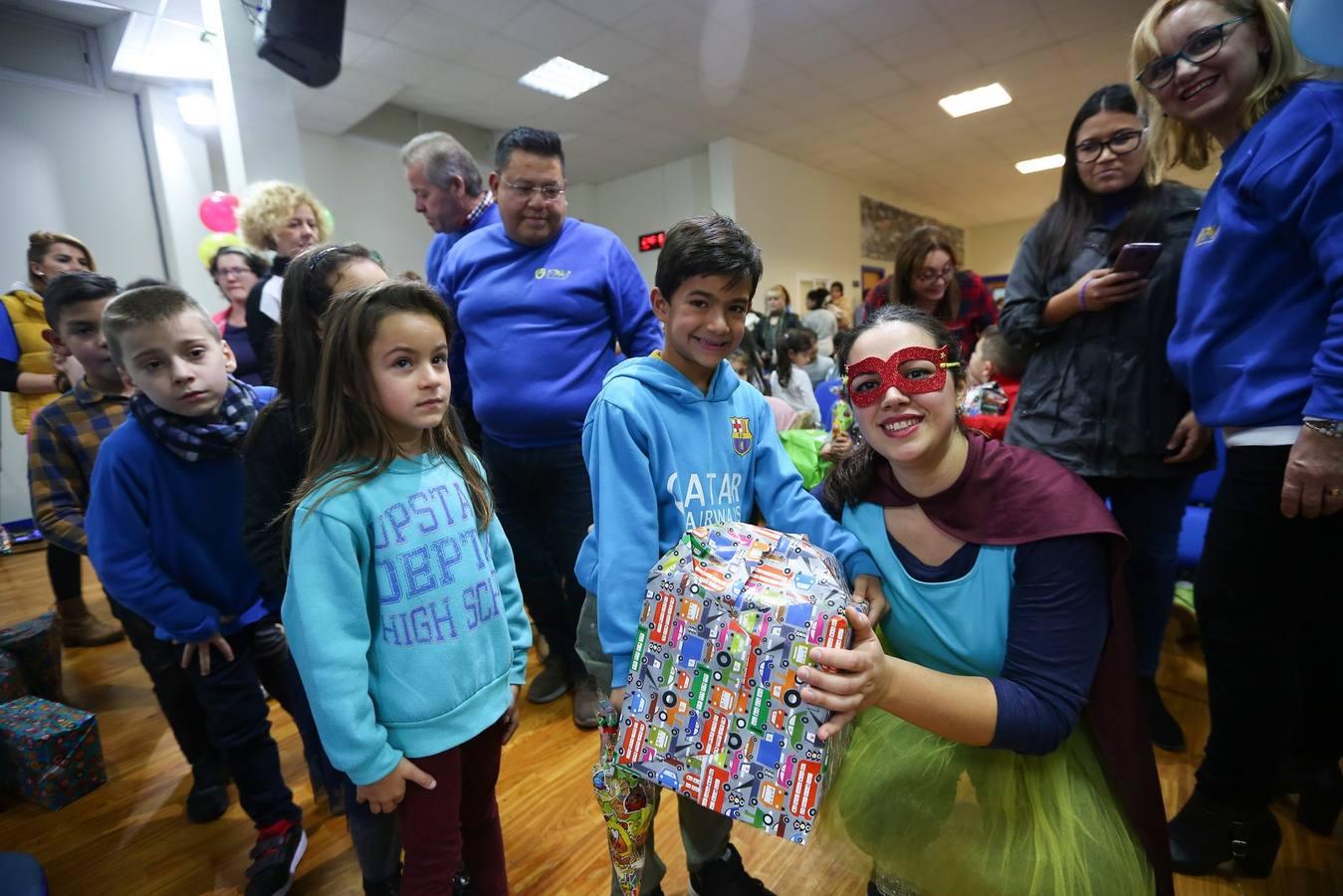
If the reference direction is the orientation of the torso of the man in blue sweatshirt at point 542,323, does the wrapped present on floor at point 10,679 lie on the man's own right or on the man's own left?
on the man's own right

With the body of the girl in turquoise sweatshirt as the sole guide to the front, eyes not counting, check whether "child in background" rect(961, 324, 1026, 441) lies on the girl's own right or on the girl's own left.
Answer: on the girl's own left

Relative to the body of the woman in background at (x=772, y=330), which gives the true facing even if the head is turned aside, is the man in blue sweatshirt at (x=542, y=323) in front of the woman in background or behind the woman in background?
in front

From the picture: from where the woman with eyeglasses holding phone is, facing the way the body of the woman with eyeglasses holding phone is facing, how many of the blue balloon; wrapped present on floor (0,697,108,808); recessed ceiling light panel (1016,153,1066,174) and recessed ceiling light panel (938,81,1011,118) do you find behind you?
2

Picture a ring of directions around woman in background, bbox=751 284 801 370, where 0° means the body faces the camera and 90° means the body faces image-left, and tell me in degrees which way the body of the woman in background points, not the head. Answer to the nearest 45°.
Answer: approximately 45°
